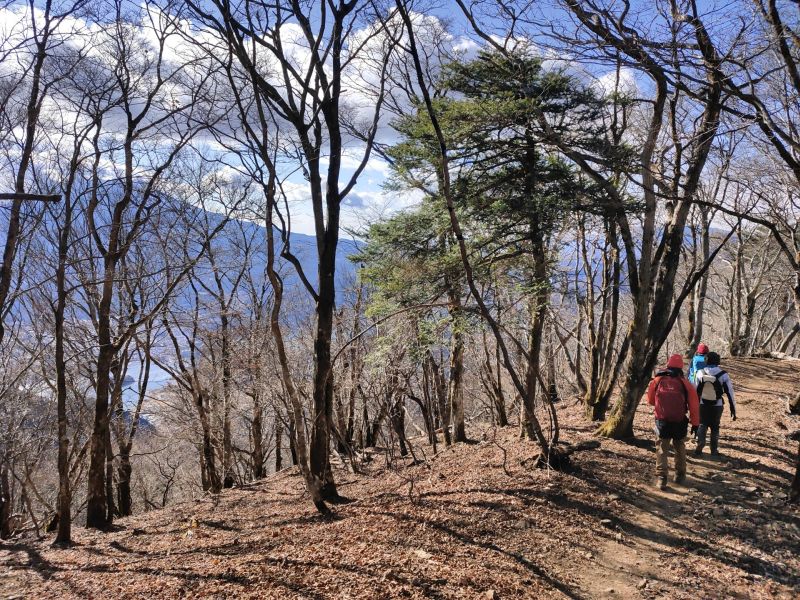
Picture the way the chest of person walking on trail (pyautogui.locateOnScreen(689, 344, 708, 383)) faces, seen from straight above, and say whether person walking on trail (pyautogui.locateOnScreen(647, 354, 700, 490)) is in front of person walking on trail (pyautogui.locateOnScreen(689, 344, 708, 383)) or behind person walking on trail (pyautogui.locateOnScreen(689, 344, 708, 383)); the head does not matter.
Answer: behind

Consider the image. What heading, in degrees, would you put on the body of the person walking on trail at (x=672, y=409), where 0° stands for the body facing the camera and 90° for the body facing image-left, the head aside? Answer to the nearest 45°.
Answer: approximately 180°

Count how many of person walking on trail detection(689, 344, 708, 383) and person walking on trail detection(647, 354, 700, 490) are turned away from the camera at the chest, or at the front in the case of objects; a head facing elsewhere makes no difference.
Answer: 2

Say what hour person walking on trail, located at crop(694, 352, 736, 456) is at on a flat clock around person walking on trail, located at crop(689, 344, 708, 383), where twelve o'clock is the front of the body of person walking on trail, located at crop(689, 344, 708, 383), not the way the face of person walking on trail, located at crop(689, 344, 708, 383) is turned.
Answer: person walking on trail, located at crop(694, 352, 736, 456) is roughly at 6 o'clock from person walking on trail, located at crop(689, 344, 708, 383).

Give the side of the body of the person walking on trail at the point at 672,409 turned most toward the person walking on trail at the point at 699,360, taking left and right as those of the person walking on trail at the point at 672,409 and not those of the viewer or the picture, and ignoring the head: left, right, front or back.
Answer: front

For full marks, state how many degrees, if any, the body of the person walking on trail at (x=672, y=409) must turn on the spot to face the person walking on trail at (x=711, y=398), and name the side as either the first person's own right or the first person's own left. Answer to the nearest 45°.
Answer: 0° — they already face them

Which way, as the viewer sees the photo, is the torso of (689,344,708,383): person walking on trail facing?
away from the camera
